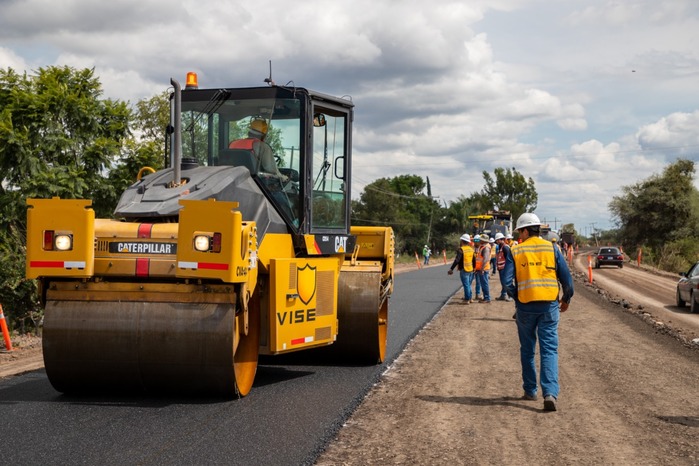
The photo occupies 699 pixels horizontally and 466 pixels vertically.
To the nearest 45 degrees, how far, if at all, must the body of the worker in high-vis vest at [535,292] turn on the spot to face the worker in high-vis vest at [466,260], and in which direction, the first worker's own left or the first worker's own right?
0° — they already face them

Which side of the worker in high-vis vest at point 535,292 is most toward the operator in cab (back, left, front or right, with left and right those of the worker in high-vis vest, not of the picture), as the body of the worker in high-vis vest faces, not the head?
left

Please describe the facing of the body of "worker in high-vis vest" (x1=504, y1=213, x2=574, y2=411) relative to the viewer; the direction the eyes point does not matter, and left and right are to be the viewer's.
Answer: facing away from the viewer

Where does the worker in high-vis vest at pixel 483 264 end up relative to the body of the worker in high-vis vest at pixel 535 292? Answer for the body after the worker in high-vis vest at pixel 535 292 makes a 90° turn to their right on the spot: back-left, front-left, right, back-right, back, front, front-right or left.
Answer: left

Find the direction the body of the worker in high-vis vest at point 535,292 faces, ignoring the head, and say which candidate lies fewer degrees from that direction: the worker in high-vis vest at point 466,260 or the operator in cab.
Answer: the worker in high-vis vest

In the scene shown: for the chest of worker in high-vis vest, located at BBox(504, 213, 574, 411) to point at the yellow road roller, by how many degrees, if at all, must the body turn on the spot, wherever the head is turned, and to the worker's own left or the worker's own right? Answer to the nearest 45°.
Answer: approximately 90° to the worker's own left
